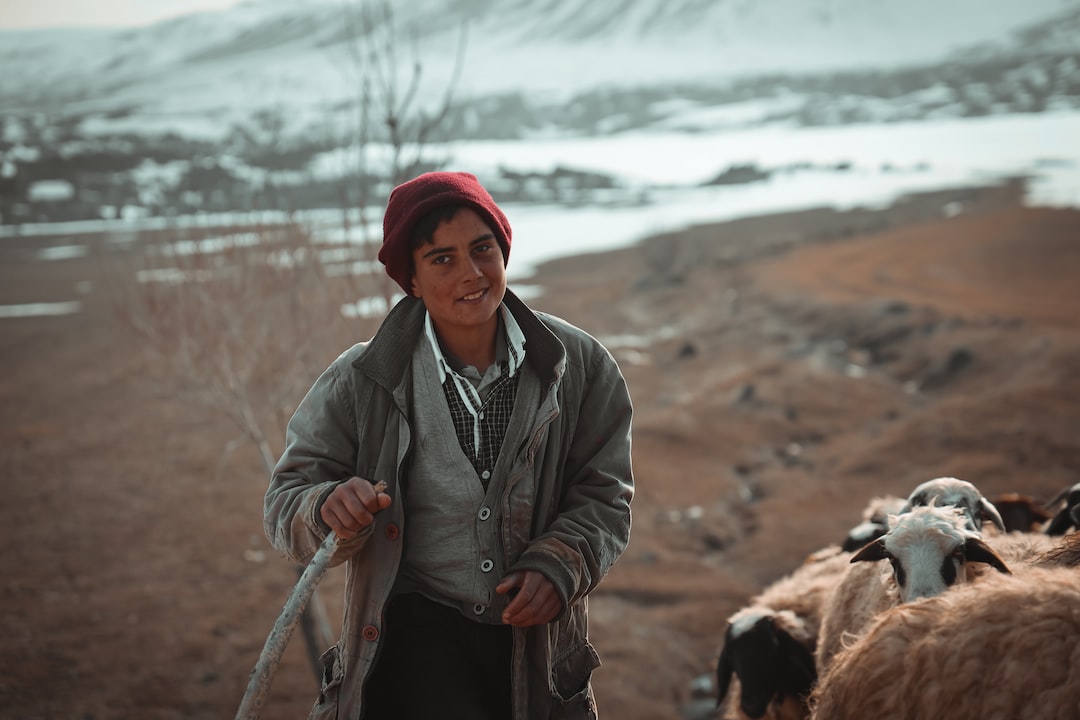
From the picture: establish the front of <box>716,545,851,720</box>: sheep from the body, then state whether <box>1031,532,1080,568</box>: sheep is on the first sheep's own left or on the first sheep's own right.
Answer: on the first sheep's own left

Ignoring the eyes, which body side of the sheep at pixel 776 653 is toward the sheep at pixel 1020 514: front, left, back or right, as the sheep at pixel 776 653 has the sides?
back

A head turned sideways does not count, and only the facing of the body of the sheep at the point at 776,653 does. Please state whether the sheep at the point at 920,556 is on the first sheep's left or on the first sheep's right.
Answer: on the first sheep's left

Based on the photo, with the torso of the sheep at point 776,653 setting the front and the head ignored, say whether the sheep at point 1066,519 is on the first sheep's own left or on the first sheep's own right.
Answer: on the first sheep's own left

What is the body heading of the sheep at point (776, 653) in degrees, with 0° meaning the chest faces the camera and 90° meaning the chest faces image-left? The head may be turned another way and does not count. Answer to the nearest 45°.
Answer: approximately 45°
